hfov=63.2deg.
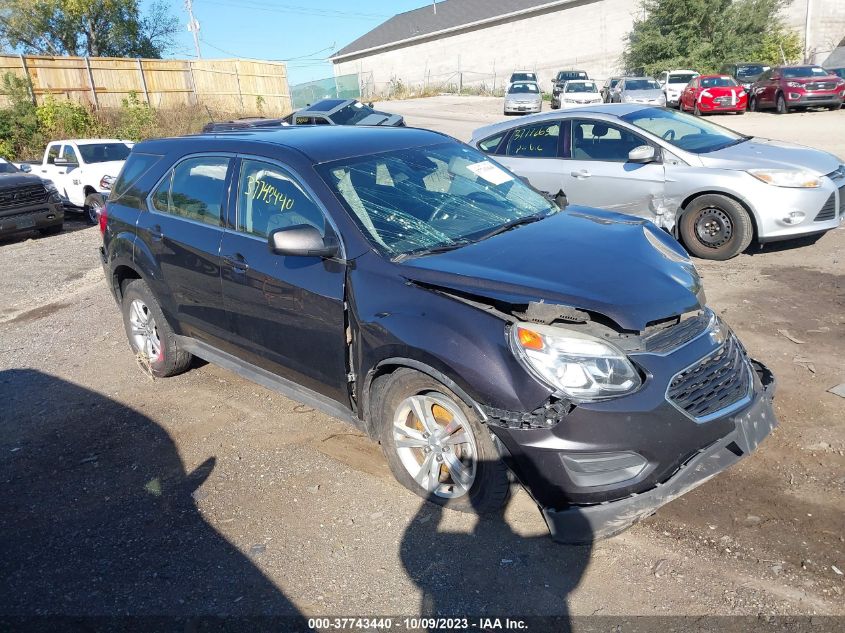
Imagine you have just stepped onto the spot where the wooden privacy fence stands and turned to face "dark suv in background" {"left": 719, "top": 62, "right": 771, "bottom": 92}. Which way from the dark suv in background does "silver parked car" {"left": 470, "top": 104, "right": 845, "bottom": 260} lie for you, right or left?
right

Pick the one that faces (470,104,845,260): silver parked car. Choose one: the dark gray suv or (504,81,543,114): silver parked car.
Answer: (504,81,543,114): silver parked car

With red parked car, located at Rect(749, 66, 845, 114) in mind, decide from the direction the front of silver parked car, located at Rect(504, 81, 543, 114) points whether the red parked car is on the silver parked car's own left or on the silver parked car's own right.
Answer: on the silver parked car's own left

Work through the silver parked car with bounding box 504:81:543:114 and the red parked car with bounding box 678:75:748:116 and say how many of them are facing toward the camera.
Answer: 2

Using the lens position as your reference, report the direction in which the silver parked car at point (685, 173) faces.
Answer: facing the viewer and to the right of the viewer

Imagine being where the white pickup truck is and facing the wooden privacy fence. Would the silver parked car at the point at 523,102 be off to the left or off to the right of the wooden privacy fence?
right

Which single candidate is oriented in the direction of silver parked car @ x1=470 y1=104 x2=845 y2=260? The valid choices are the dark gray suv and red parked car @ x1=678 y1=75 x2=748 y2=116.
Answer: the red parked car

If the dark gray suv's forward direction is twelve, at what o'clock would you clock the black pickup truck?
The black pickup truck is roughly at 6 o'clock from the dark gray suv.

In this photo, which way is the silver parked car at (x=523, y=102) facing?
toward the camera

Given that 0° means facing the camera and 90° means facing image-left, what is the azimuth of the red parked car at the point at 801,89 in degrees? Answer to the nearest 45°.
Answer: approximately 315°

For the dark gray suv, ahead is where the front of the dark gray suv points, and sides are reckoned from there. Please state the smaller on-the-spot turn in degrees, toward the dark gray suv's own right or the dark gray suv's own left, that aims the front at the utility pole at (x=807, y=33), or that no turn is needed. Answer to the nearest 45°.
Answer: approximately 90° to the dark gray suv's own left

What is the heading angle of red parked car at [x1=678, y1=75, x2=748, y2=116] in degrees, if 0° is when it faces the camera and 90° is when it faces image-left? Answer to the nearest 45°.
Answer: approximately 0°

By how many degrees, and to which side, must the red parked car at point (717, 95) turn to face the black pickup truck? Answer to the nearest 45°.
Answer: approximately 45° to its right

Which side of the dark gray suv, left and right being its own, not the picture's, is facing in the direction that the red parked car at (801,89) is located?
left
